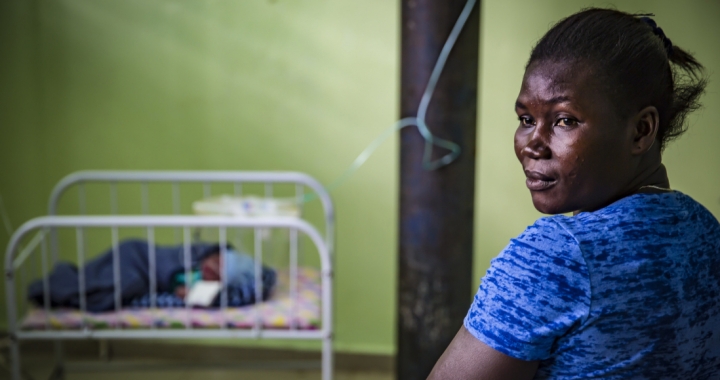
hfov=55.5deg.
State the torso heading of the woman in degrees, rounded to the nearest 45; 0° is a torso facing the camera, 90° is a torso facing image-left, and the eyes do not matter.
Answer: approximately 135°

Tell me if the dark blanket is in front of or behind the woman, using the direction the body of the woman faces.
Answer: in front

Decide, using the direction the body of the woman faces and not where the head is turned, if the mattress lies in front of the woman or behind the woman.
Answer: in front

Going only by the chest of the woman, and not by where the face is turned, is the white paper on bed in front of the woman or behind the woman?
in front
